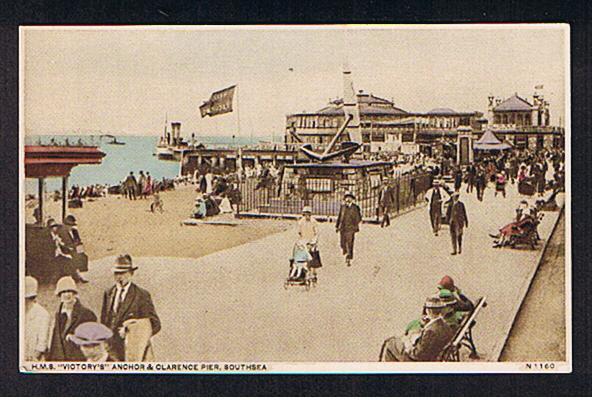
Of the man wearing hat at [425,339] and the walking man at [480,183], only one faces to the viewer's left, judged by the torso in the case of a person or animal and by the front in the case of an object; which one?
the man wearing hat

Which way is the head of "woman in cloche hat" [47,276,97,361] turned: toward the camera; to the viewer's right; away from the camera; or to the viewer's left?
toward the camera

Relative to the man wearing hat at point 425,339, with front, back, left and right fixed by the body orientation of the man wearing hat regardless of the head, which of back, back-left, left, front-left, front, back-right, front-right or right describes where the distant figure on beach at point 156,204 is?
front

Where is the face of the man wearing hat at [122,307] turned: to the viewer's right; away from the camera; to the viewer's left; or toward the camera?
toward the camera

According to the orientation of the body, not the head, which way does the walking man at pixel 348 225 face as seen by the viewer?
toward the camera

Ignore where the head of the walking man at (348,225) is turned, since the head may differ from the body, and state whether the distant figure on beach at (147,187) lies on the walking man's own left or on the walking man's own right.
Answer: on the walking man's own right

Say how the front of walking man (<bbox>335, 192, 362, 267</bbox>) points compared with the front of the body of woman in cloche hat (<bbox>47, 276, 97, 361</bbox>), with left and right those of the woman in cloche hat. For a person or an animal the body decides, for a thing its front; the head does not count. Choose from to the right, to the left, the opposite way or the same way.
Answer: the same way

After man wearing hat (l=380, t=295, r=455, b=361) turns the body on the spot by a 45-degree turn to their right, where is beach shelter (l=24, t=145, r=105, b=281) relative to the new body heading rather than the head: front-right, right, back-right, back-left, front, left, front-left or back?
front-left

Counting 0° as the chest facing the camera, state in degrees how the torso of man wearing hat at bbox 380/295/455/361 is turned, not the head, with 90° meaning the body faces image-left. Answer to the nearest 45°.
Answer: approximately 90°

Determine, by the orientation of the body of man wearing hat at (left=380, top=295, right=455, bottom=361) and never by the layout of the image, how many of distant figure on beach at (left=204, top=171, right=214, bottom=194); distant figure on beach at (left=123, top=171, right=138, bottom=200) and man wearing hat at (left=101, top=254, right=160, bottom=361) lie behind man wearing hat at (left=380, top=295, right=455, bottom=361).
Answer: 0

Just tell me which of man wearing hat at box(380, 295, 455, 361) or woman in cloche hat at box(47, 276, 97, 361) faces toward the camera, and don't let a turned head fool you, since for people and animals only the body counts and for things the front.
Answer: the woman in cloche hat

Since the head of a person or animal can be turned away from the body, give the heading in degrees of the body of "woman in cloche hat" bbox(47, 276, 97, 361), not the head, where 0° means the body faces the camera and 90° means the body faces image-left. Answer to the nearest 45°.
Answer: approximately 0°
